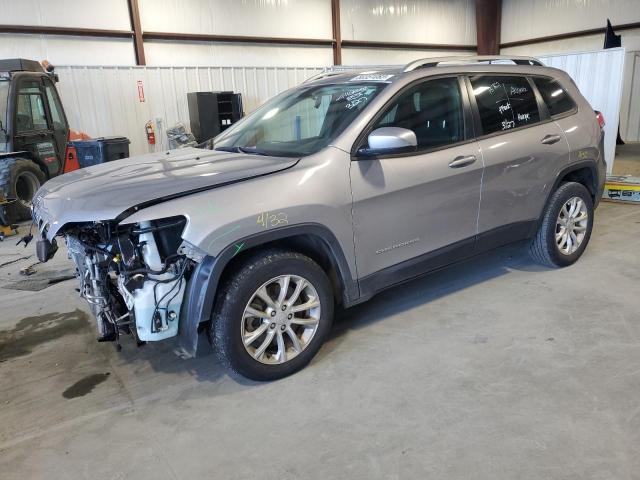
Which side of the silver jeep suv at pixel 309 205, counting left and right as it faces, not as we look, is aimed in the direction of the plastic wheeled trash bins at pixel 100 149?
right

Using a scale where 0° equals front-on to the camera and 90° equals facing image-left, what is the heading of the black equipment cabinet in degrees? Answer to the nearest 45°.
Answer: approximately 315°

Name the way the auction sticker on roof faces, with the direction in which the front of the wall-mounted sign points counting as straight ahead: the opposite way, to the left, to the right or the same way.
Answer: to the right

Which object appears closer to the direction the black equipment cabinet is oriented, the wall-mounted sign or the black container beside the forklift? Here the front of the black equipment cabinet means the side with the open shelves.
the black container beside the forklift

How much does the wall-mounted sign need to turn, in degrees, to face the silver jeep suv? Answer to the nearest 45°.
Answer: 0° — it already faces it

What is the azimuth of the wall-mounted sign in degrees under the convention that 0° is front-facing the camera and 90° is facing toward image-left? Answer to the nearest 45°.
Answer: approximately 0°

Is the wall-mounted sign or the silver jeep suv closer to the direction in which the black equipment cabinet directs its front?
the silver jeep suv

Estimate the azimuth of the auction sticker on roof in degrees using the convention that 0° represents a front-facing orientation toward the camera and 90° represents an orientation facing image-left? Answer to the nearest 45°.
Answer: approximately 45°

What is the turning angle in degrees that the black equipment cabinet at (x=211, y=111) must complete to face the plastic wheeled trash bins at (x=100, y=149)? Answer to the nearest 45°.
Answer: approximately 90° to its right

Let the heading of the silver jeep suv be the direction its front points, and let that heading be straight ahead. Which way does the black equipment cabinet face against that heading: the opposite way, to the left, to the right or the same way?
to the left

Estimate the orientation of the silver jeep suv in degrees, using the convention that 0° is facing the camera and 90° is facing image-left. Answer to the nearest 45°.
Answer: approximately 45°
